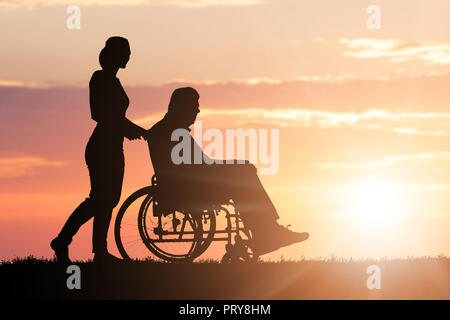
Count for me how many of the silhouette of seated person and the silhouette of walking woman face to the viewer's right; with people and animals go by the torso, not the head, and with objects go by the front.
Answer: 2

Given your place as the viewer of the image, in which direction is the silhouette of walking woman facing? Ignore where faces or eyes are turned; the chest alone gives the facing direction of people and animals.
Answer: facing to the right of the viewer

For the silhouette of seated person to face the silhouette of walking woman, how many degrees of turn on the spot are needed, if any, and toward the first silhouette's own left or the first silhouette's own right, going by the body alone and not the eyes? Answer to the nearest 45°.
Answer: approximately 135° to the first silhouette's own right

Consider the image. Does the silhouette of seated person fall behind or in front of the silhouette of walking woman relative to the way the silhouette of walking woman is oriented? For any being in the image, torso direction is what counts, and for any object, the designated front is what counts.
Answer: in front

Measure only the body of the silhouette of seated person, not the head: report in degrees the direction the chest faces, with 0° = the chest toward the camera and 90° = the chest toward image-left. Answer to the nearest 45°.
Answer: approximately 270°
